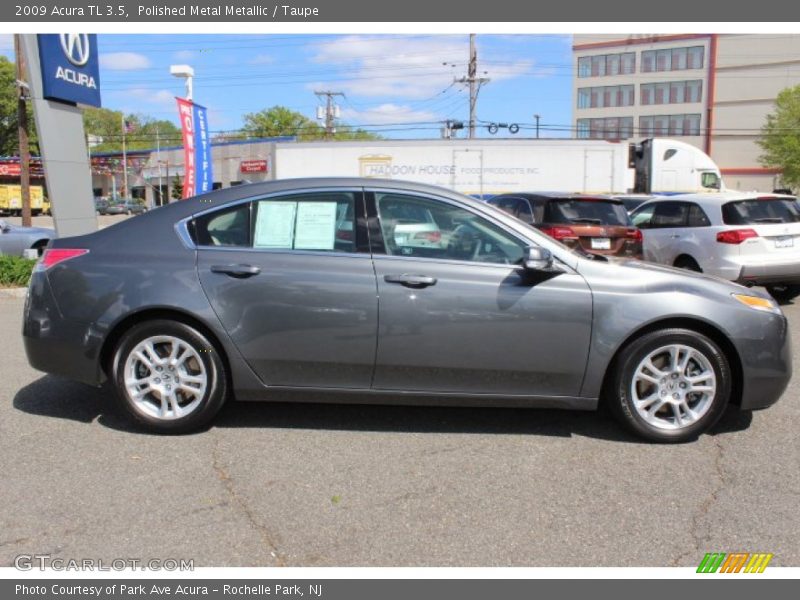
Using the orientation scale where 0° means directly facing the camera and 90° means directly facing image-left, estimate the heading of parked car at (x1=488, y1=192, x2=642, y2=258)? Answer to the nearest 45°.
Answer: approximately 135°

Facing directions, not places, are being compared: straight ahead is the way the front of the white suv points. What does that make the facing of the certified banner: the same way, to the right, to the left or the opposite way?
the opposite way

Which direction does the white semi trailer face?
to the viewer's right

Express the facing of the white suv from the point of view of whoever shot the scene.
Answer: facing away from the viewer and to the left of the viewer

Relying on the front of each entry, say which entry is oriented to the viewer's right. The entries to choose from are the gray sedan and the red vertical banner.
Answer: the gray sedan

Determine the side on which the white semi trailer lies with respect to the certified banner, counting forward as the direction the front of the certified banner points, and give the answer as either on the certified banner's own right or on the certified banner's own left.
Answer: on the certified banner's own left

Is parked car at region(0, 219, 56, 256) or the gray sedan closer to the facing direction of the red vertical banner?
the gray sedan

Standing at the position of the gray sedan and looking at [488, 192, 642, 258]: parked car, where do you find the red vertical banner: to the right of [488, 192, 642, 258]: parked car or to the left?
left

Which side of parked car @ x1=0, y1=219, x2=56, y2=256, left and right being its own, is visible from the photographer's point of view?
right

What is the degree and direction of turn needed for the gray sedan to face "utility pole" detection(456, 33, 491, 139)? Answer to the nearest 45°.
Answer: approximately 90° to its left

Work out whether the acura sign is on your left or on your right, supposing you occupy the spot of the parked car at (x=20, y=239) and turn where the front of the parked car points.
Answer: on your right

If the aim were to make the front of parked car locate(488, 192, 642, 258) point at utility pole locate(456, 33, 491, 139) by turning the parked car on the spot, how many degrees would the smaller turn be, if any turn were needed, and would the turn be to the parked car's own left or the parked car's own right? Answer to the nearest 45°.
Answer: approximately 45° to the parked car's own right

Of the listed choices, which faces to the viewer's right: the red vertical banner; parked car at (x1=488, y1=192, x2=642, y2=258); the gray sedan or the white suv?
the gray sedan
